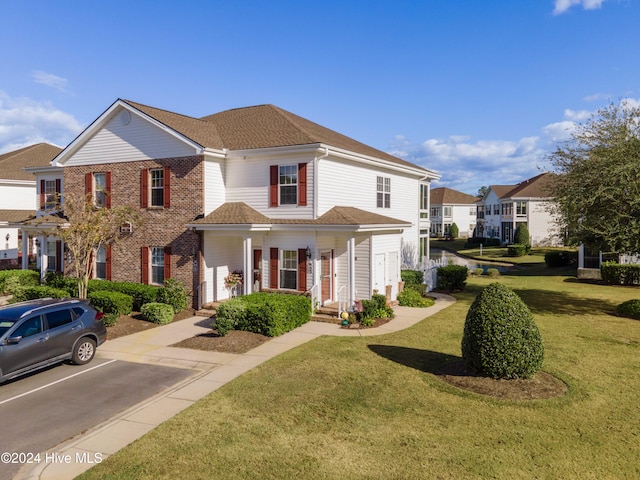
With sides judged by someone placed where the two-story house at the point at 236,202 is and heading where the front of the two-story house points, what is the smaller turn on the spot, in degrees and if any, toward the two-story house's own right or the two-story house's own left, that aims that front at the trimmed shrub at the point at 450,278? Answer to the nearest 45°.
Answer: approximately 135° to the two-story house's own left

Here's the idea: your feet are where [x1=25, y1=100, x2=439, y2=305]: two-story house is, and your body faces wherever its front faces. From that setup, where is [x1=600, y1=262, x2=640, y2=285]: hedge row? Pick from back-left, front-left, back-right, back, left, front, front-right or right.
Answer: back-left

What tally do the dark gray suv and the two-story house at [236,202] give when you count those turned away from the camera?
0

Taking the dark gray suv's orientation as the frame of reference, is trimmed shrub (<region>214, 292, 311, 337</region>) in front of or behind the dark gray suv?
behind

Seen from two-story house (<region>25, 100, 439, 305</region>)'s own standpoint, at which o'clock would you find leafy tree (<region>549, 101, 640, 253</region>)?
The leafy tree is roughly at 8 o'clock from the two-story house.

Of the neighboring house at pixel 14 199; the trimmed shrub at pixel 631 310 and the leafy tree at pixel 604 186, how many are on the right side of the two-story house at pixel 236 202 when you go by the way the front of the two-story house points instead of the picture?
1

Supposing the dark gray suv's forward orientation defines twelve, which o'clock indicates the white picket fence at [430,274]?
The white picket fence is roughly at 7 o'clock from the dark gray suv.

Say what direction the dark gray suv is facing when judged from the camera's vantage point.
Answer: facing the viewer and to the left of the viewer
